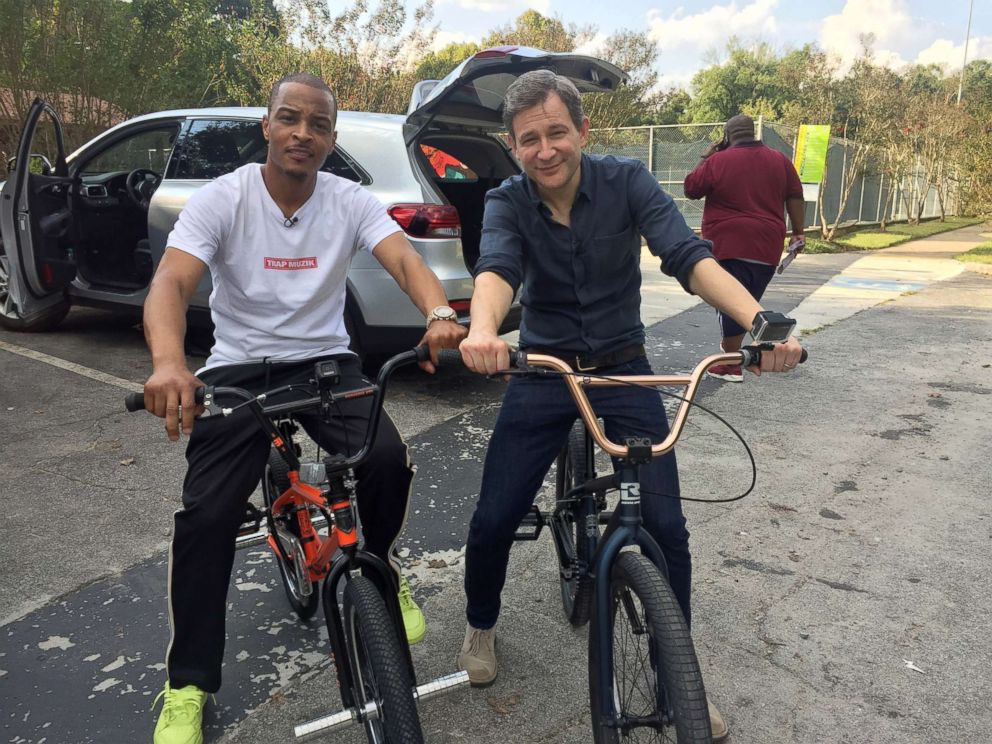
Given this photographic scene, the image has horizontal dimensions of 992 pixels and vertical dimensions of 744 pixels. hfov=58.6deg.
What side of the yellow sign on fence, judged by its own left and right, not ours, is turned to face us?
front

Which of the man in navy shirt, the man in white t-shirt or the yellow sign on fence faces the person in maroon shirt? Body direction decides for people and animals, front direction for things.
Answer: the yellow sign on fence

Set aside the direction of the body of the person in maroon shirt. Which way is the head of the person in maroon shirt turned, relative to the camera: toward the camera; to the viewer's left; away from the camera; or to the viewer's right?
away from the camera

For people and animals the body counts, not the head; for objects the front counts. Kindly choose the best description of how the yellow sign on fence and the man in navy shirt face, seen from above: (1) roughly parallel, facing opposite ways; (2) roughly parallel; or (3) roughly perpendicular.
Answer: roughly parallel

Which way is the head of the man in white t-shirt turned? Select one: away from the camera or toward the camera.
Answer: toward the camera

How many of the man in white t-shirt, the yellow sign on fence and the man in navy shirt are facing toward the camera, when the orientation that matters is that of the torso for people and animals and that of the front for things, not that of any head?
3

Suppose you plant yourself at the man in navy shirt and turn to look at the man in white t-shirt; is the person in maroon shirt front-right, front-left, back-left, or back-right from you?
back-right

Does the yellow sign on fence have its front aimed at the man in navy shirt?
yes

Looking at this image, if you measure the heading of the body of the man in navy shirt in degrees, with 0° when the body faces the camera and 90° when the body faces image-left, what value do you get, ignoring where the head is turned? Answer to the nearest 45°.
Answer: approximately 0°

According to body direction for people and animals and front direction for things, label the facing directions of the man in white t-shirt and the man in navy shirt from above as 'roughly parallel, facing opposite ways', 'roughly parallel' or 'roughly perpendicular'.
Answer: roughly parallel

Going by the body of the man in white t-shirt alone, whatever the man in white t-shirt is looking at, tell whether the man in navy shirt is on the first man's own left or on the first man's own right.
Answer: on the first man's own left

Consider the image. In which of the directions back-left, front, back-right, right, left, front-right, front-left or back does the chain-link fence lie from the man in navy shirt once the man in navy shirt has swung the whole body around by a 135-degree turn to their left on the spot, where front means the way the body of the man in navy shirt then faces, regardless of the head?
front-left

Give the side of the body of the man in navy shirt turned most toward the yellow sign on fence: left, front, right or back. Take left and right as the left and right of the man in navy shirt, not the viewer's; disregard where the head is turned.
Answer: back

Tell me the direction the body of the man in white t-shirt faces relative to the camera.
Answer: toward the camera

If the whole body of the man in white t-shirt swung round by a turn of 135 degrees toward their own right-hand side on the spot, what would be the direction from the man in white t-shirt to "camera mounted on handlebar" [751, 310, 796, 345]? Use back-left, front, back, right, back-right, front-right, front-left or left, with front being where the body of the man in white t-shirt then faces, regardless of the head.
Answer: back
